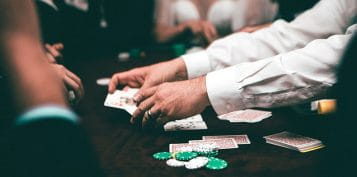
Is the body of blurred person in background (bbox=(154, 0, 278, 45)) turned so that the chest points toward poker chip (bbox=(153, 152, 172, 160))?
yes

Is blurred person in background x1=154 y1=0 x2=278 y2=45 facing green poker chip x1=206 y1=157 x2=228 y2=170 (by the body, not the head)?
yes

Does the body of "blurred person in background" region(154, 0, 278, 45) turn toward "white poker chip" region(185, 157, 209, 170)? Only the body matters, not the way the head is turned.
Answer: yes

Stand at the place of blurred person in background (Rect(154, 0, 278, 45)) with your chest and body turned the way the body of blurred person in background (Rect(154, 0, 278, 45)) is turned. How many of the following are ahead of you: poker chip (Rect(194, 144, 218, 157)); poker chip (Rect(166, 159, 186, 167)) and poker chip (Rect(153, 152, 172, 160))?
3

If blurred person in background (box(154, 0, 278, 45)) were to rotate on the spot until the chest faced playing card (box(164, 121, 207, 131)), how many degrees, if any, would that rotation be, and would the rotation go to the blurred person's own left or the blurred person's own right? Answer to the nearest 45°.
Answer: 0° — they already face it

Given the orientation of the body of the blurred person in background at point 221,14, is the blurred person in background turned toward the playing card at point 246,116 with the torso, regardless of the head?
yes

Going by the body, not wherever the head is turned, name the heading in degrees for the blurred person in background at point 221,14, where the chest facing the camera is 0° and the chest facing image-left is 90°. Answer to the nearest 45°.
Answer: approximately 0°

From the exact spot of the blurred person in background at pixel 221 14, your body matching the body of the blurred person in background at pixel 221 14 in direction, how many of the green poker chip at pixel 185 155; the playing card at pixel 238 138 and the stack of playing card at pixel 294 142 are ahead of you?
3

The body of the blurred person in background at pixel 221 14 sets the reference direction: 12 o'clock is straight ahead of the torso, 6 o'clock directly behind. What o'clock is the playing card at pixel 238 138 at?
The playing card is roughly at 12 o'clock from the blurred person in background.

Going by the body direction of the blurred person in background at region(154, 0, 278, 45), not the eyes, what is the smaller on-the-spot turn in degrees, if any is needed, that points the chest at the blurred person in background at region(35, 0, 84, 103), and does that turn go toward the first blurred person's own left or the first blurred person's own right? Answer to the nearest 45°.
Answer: approximately 45° to the first blurred person's own right
